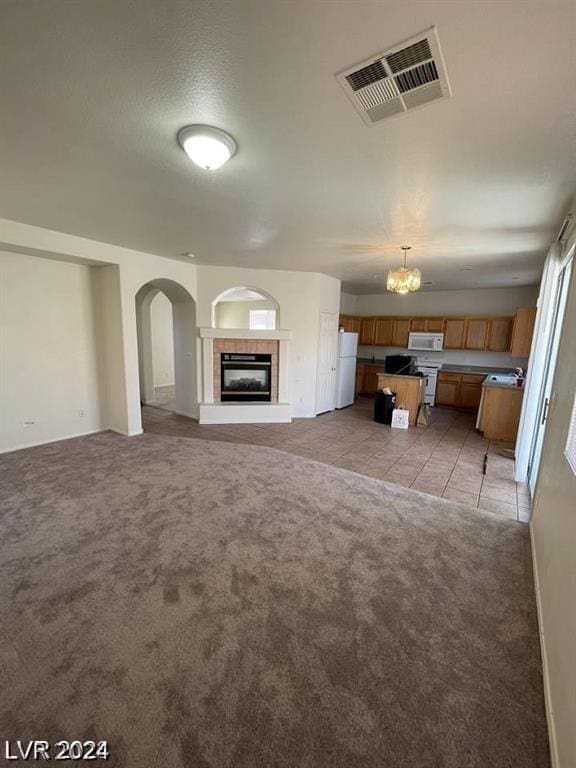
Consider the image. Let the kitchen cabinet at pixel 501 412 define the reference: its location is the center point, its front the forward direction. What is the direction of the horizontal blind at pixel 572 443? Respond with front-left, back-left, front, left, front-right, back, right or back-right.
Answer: left

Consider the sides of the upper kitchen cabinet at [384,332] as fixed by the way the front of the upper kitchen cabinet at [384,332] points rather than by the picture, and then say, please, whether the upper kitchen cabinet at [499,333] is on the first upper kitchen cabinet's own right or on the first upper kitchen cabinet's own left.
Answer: on the first upper kitchen cabinet's own left

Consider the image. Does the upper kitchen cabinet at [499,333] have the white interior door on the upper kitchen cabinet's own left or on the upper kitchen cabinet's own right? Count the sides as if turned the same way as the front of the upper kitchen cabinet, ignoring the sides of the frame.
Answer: on the upper kitchen cabinet's own right

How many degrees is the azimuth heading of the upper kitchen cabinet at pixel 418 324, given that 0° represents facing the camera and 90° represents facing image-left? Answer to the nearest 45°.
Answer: approximately 0°

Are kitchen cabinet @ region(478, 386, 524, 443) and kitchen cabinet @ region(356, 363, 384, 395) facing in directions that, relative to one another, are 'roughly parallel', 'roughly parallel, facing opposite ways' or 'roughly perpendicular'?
roughly perpendicular

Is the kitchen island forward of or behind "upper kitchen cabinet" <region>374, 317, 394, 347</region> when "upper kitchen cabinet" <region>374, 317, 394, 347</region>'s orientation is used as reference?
forward

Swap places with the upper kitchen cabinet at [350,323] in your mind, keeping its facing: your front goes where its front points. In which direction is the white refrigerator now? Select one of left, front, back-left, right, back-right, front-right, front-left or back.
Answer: front-right

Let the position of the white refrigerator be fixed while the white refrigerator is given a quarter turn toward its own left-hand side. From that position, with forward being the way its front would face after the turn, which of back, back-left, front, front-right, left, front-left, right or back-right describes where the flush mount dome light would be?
back-right

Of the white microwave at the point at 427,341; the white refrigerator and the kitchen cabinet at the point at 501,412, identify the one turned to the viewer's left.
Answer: the kitchen cabinet

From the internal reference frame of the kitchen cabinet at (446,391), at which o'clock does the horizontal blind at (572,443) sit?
The horizontal blind is roughly at 12 o'clock from the kitchen cabinet.
